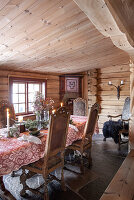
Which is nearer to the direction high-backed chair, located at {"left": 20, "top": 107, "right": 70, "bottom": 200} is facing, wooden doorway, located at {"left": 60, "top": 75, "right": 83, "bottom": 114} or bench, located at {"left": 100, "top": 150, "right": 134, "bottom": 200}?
the wooden doorway

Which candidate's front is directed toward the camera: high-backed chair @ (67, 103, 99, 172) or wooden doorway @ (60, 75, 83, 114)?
the wooden doorway

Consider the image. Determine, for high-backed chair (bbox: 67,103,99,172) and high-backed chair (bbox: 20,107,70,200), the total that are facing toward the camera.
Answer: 0

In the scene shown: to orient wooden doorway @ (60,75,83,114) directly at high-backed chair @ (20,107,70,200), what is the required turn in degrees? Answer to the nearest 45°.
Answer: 0° — it already faces it

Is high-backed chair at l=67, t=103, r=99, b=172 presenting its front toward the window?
yes

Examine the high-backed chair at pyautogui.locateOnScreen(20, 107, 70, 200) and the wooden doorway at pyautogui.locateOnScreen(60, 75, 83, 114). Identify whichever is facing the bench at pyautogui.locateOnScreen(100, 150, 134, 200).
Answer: the wooden doorway

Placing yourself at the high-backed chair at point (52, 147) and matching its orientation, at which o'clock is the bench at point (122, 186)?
The bench is roughly at 6 o'clock from the high-backed chair.

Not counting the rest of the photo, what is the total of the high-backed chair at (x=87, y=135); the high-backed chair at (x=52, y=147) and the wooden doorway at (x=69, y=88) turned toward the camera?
1

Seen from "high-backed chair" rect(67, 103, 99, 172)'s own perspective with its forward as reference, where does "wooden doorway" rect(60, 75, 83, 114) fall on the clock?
The wooden doorway is roughly at 1 o'clock from the high-backed chair.

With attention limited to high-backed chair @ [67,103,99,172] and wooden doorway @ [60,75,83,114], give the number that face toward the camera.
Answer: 1

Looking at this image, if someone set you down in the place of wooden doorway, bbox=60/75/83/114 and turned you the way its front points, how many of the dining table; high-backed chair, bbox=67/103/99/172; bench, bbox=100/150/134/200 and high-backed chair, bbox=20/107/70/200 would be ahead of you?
4

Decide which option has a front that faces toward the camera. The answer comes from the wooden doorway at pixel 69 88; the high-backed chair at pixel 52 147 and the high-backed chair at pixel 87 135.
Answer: the wooden doorway
